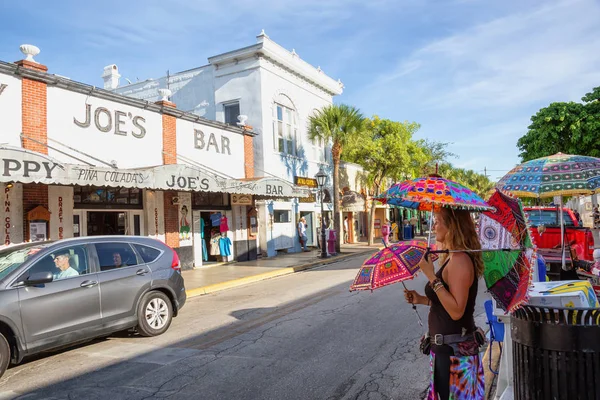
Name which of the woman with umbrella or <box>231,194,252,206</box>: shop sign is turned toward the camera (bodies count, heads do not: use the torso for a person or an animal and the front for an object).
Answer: the shop sign

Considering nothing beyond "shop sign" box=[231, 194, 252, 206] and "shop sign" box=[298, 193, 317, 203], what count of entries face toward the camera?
2

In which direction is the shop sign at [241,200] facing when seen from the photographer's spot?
facing the viewer

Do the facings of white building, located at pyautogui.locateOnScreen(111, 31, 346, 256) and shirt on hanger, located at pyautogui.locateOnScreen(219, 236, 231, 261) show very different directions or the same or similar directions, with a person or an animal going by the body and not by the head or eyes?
same or similar directions

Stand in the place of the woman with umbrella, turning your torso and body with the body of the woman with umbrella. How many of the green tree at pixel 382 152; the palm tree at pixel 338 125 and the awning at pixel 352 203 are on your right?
3

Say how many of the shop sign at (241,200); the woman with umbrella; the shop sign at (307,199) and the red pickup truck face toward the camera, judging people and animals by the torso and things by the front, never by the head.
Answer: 2

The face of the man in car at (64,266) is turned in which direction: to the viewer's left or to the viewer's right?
to the viewer's left

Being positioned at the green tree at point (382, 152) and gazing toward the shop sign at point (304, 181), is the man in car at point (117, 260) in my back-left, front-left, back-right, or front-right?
front-left

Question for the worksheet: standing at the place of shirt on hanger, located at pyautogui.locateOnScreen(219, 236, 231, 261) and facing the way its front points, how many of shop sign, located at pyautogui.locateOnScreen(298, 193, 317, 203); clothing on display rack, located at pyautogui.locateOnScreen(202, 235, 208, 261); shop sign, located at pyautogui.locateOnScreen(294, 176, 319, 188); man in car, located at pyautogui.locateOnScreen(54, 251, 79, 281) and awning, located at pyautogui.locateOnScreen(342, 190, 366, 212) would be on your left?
3

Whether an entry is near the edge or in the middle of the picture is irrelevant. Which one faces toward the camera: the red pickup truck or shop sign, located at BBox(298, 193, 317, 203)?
the shop sign

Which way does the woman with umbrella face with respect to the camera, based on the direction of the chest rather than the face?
to the viewer's left

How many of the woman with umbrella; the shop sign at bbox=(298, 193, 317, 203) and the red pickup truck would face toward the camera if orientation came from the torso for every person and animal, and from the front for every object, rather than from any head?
1

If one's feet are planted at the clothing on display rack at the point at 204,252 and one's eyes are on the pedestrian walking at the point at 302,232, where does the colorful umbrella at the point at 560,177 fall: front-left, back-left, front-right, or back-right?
back-right

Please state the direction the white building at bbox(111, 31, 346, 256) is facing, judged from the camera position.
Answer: facing the viewer and to the right of the viewer

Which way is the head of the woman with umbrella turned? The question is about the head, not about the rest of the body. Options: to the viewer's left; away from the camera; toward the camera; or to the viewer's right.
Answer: to the viewer's left
